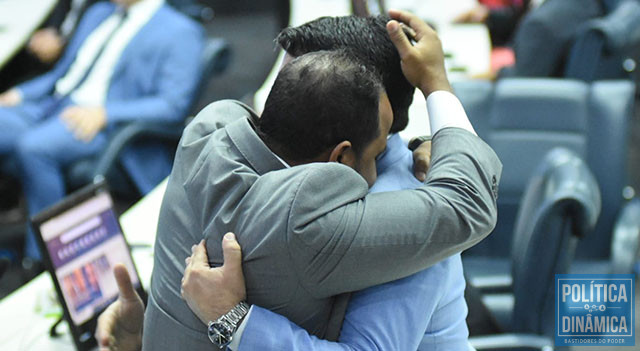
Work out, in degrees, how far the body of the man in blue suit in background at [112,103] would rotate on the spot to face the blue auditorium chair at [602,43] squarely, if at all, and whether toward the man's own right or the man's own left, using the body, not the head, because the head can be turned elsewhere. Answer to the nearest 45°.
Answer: approximately 135° to the man's own left

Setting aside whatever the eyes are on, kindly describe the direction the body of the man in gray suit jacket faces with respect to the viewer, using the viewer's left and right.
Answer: facing away from the viewer and to the right of the viewer

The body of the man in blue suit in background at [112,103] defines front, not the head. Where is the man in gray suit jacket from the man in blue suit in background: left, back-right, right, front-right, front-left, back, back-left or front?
front-left

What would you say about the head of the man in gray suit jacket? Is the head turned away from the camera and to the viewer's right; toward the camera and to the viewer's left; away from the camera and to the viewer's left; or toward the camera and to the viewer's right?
away from the camera and to the viewer's right
